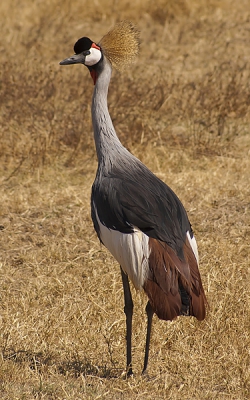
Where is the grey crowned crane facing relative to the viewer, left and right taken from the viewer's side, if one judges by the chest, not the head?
facing away from the viewer and to the left of the viewer
